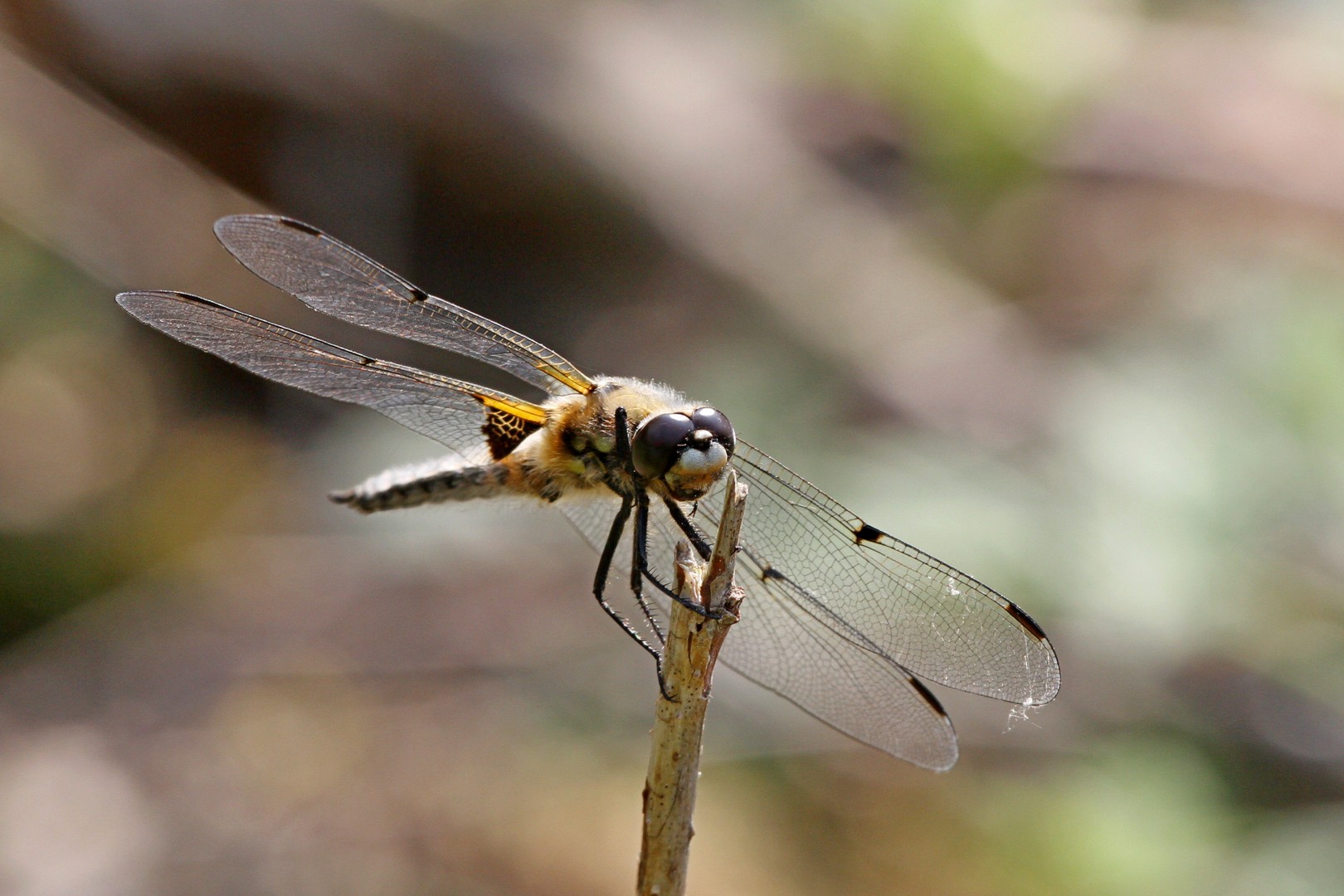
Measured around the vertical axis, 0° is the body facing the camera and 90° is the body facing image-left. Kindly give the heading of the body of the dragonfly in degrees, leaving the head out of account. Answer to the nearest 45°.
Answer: approximately 315°

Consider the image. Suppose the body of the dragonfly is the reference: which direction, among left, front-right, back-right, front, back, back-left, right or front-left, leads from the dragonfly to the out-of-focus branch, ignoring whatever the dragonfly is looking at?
back
